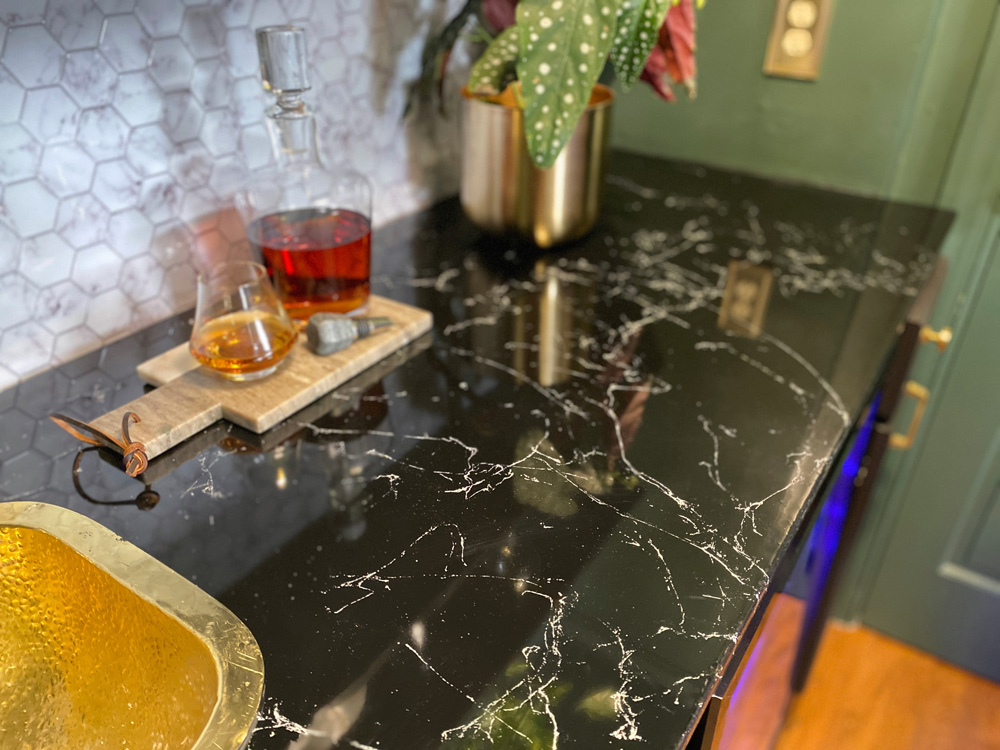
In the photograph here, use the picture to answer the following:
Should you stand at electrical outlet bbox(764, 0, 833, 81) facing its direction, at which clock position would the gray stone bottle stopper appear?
The gray stone bottle stopper is roughly at 1 o'clock from the electrical outlet.

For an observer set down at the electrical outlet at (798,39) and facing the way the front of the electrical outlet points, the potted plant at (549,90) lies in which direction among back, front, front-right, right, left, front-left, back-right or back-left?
front-right

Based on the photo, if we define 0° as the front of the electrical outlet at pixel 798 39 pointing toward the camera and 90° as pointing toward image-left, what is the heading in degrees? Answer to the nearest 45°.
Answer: approximately 0°

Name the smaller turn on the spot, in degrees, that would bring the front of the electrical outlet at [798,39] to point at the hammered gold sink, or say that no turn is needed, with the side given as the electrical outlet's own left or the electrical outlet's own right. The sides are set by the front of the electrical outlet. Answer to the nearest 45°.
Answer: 0° — it already faces it

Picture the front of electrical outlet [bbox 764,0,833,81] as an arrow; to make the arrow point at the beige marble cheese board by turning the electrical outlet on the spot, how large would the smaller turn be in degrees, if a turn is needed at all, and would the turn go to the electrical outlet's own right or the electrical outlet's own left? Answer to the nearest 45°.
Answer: approximately 45° to the electrical outlet's own right

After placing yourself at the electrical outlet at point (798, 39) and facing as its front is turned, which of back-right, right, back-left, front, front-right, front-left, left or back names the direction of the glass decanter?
front-right

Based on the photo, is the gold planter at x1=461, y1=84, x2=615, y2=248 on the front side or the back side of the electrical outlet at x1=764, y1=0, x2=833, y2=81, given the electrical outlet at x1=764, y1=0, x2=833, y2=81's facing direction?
on the front side
